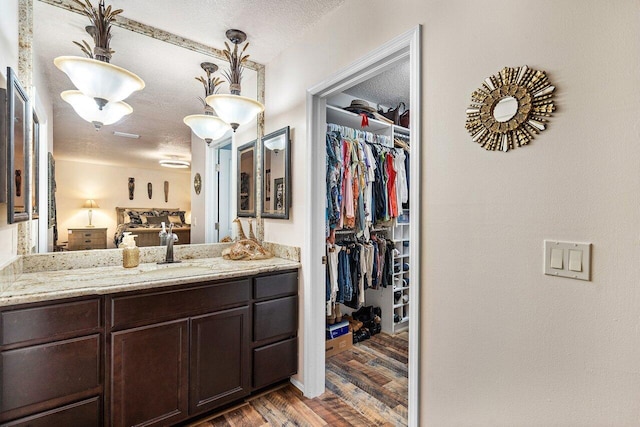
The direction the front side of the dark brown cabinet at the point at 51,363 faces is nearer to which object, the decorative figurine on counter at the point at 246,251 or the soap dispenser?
the decorative figurine on counter

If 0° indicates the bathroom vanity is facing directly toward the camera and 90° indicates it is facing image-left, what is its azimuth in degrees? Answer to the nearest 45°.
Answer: approximately 315°

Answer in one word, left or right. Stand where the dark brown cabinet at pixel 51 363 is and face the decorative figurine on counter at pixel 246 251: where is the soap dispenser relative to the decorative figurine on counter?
left

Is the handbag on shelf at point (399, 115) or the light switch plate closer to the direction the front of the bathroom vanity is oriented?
the light switch plate

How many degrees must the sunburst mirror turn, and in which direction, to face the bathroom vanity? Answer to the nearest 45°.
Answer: approximately 45° to its right

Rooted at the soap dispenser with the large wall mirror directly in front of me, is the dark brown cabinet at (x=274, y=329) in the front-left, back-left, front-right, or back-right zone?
back-right

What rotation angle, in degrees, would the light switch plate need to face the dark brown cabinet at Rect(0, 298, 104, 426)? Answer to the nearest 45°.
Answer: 0° — it already faces it
